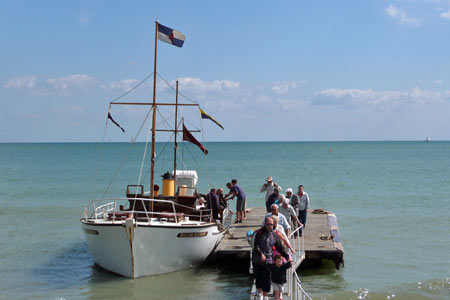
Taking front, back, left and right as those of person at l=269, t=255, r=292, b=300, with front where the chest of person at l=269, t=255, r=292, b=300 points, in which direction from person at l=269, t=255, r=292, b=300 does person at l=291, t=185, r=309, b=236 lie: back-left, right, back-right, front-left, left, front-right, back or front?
back

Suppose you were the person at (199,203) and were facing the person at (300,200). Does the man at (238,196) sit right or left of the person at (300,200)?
left

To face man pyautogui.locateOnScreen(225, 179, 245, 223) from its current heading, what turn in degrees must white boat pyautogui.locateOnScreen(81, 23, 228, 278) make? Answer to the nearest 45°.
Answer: approximately 135° to its left

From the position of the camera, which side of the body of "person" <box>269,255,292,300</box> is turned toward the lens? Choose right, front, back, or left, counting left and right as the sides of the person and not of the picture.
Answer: front

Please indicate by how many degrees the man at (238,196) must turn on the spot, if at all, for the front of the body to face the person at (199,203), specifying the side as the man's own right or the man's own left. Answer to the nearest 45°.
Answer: approximately 45° to the man's own left

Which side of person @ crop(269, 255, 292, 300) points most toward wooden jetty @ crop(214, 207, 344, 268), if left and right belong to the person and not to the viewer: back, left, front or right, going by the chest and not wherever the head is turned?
back

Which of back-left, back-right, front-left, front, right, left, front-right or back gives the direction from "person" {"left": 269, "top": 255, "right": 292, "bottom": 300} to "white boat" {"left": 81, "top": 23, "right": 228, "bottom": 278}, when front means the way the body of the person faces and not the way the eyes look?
back-right

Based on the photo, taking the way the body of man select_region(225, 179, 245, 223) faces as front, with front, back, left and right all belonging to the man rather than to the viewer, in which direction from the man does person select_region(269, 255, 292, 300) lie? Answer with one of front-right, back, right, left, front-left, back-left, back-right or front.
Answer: left
